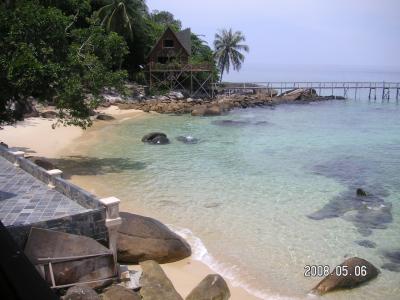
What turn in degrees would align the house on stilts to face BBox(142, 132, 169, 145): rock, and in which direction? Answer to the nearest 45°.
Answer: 0° — it already faces it

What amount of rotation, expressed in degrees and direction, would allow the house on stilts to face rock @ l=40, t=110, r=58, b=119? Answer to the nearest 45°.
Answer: approximately 45° to its right

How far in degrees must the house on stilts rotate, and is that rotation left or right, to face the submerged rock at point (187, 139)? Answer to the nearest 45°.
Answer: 0° — it already faces it

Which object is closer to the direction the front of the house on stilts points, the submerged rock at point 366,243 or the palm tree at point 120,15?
the submerged rock

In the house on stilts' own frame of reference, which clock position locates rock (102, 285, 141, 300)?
The rock is roughly at 12 o'clock from the house on stilts.

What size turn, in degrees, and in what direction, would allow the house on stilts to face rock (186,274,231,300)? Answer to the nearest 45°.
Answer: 0° — it already faces it

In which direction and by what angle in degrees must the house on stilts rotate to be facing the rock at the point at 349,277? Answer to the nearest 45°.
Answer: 0° — it already faces it

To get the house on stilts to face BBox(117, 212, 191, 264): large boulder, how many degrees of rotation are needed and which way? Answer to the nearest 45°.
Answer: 0° — it already faces it

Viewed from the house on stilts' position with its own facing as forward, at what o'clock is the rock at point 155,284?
The rock is roughly at 12 o'clock from the house on stilts.

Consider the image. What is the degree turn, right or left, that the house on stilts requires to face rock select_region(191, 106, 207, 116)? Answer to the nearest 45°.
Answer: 0° — it already faces it

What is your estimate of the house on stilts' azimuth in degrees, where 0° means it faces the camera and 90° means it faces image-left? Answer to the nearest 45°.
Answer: approximately 0°

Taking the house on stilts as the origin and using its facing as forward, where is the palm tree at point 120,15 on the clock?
The palm tree is roughly at 2 o'clock from the house on stilts.
